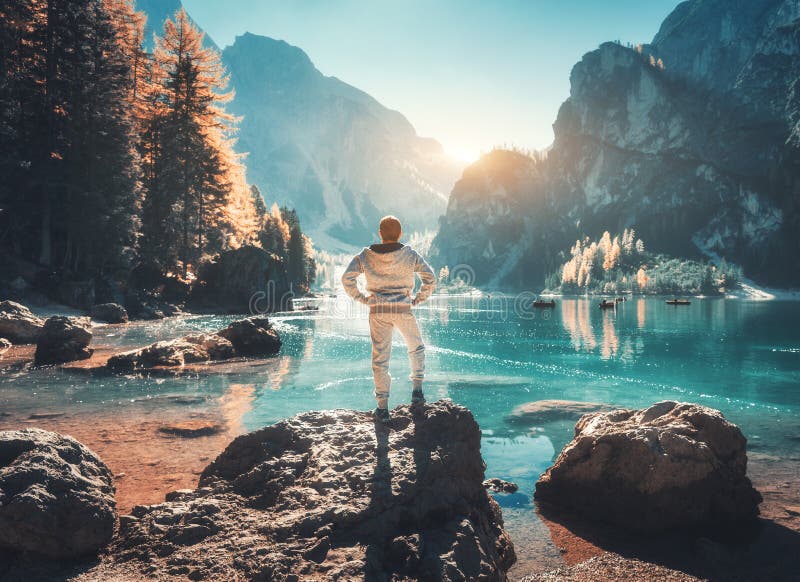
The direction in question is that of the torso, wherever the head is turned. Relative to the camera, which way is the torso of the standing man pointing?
away from the camera

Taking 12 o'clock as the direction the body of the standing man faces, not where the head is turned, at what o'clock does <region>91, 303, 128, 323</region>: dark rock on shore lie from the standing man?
The dark rock on shore is roughly at 11 o'clock from the standing man.

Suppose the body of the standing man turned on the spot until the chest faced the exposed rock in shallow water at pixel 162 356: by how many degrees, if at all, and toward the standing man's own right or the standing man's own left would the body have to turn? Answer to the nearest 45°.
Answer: approximately 45° to the standing man's own left

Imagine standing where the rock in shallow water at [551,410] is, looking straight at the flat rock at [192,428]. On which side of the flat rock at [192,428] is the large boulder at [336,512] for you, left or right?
left

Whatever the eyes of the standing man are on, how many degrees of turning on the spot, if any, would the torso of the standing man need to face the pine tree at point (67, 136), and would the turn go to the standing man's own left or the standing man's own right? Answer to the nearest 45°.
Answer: approximately 45° to the standing man's own left

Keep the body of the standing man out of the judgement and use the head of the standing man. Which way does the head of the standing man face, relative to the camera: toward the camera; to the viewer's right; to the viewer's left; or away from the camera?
away from the camera
